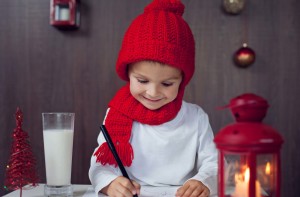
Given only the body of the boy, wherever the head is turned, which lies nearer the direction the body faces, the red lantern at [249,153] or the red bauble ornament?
the red lantern

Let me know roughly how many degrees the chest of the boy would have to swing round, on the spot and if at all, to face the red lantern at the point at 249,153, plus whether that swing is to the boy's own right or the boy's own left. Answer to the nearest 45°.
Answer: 0° — they already face it

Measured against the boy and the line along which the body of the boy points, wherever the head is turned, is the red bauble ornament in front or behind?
behind

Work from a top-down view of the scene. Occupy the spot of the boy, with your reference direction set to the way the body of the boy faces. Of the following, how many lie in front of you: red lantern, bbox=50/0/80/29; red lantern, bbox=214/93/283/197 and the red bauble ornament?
1

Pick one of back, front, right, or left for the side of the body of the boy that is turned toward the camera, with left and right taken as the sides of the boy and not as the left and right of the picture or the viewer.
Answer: front
